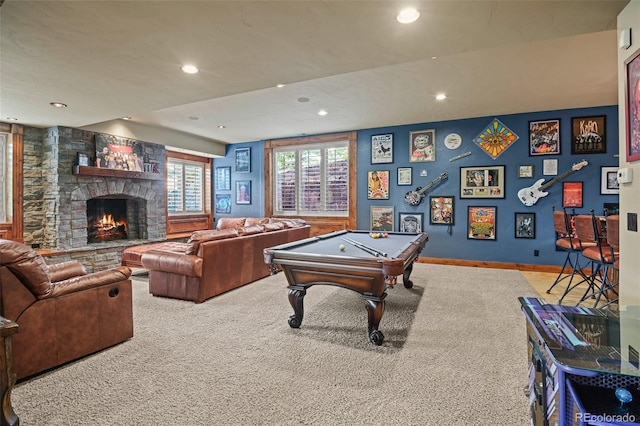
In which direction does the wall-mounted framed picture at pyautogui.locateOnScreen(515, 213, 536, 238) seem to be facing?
toward the camera

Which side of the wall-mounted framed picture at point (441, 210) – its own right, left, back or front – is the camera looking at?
front

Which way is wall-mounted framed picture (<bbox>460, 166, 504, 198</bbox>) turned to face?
toward the camera

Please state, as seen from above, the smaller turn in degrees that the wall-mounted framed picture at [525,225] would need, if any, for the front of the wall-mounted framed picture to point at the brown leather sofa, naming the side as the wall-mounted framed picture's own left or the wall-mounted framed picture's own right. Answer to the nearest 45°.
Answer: approximately 45° to the wall-mounted framed picture's own right

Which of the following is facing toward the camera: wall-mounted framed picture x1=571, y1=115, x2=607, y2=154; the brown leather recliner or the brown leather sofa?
the wall-mounted framed picture

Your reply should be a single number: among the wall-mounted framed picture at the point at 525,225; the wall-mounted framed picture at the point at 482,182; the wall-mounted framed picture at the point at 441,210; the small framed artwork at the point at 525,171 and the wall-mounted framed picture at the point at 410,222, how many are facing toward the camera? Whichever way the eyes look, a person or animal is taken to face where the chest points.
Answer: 5

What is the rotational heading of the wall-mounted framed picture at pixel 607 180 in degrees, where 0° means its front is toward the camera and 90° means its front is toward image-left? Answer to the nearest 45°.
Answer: approximately 0°

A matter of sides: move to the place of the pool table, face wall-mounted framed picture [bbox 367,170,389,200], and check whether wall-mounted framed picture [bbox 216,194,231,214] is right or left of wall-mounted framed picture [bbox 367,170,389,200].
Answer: left

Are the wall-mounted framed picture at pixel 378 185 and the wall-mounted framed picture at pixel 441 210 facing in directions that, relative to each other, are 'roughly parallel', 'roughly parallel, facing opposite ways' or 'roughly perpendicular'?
roughly parallel

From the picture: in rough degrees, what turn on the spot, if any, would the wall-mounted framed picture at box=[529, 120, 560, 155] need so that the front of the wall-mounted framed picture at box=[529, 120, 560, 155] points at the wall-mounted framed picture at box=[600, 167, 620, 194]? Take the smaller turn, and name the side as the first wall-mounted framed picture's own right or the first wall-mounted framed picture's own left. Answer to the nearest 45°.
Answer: approximately 90° to the first wall-mounted framed picture's own left

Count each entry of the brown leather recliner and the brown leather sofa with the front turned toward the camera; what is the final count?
0

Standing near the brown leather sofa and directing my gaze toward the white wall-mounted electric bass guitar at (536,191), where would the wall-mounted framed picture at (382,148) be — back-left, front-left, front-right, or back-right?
front-left

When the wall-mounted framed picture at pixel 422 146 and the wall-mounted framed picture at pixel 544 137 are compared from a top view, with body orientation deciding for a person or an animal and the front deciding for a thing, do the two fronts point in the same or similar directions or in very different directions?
same or similar directions

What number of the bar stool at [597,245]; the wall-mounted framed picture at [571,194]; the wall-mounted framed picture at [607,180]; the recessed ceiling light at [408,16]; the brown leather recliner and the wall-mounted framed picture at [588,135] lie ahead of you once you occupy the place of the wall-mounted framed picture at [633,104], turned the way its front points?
2

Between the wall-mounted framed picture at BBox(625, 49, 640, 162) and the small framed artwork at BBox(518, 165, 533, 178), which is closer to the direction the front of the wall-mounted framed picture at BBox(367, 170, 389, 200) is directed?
the wall-mounted framed picture

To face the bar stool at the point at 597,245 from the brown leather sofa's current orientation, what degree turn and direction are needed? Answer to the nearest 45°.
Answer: approximately 135° to its right

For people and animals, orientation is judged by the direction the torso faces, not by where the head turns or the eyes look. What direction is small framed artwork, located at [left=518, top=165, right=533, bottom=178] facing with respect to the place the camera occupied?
facing the viewer

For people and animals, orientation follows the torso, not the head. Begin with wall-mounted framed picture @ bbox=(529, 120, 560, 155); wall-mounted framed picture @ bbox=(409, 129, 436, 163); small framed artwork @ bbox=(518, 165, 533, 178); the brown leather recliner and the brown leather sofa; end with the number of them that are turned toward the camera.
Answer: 3

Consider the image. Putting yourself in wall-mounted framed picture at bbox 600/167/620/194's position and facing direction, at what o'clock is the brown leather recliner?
The brown leather recliner is roughly at 1 o'clock from the wall-mounted framed picture.
